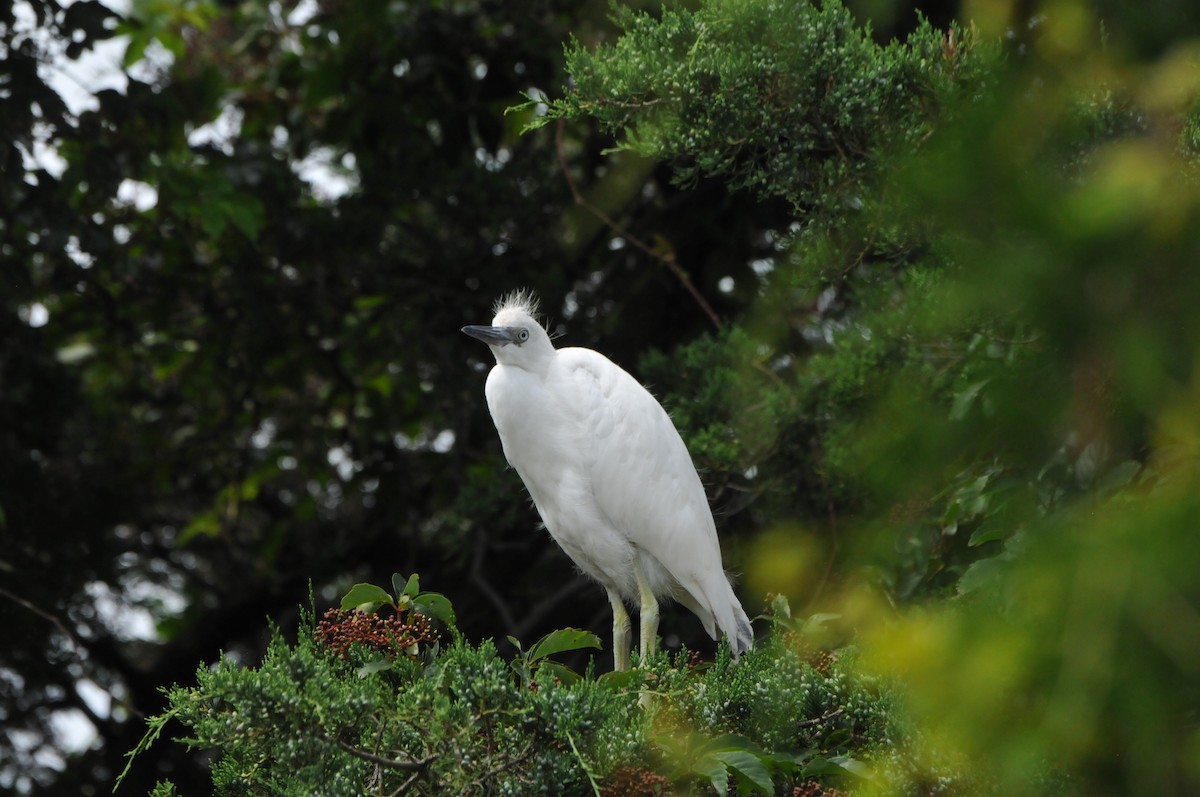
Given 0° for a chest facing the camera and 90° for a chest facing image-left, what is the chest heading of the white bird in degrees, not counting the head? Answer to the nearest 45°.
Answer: approximately 45°

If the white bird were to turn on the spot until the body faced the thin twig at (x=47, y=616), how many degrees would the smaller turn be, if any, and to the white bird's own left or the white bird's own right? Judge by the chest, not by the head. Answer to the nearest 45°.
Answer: approximately 45° to the white bird's own right
